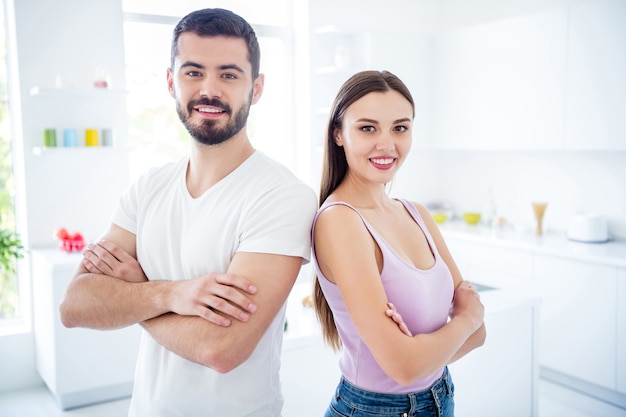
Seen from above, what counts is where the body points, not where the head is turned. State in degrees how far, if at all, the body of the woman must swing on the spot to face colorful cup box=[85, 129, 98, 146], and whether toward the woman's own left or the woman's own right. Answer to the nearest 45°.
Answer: approximately 180°

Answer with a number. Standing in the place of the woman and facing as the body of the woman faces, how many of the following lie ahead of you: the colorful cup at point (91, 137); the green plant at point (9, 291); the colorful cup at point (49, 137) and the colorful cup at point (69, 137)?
0

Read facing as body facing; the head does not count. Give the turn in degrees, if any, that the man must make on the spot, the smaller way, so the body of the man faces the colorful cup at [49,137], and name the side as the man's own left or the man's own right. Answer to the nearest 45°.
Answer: approximately 135° to the man's own right

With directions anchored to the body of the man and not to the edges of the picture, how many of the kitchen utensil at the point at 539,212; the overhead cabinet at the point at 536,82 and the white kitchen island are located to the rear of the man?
3

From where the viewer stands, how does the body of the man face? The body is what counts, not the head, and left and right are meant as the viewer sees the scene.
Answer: facing the viewer and to the left of the viewer

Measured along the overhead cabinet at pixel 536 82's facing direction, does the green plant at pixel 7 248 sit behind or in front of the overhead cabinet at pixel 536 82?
in front

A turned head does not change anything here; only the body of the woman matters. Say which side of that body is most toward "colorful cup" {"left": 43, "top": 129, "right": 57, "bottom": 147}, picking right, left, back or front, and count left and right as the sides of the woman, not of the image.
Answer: back

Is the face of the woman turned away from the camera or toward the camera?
toward the camera

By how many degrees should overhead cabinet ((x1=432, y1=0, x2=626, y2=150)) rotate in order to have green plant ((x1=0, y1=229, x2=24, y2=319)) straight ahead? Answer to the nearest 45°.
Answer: approximately 45° to its right

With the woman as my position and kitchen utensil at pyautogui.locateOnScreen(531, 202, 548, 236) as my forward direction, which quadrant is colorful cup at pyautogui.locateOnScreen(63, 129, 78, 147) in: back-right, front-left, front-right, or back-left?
front-left

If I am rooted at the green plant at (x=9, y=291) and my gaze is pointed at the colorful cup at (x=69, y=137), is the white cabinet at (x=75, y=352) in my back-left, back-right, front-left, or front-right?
front-right

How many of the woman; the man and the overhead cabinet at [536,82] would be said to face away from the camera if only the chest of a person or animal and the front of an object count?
0

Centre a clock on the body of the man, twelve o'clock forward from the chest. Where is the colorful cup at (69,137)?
The colorful cup is roughly at 4 o'clock from the man.

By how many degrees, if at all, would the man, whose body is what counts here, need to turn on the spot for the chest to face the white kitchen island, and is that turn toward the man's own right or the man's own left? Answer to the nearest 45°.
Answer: approximately 180°

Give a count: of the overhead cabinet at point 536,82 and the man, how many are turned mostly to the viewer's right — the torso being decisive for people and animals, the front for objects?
0

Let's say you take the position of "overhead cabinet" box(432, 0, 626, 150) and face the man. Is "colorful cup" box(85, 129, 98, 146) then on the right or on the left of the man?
right

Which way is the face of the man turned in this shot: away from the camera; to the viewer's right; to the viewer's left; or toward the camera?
toward the camera

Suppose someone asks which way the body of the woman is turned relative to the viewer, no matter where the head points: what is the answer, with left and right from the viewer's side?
facing the viewer and to the right of the viewer

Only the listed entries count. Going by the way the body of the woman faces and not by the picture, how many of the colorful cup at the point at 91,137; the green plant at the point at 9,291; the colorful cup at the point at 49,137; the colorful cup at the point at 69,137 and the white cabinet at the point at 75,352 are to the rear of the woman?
5

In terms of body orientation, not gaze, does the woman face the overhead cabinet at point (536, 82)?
no

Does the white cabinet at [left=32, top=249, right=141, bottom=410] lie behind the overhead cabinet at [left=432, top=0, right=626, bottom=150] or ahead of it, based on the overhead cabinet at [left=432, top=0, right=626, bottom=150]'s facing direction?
ahead

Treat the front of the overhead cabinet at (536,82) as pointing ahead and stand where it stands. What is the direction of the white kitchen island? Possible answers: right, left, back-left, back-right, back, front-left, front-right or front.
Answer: front-left
